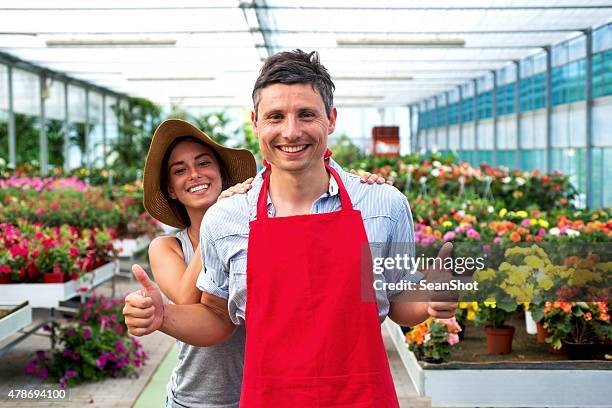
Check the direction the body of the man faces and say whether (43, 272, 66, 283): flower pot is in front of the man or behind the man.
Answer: behind

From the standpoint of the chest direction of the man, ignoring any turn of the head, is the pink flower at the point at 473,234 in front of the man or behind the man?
behind

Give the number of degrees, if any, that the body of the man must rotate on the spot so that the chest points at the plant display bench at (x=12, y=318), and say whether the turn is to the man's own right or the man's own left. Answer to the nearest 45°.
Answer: approximately 135° to the man's own right

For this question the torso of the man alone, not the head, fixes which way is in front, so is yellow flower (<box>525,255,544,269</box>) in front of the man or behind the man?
behind

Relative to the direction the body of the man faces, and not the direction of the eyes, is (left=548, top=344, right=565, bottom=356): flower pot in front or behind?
behind

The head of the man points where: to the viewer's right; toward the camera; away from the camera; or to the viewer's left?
toward the camera

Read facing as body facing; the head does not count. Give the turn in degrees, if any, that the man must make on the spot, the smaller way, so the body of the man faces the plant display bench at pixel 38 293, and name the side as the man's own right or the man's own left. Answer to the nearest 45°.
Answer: approximately 135° to the man's own right

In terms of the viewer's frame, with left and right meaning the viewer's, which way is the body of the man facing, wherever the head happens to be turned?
facing the viewer

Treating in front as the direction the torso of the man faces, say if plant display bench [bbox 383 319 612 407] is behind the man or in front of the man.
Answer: behind

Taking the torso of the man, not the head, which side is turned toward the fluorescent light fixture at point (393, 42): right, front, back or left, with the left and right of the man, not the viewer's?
back
